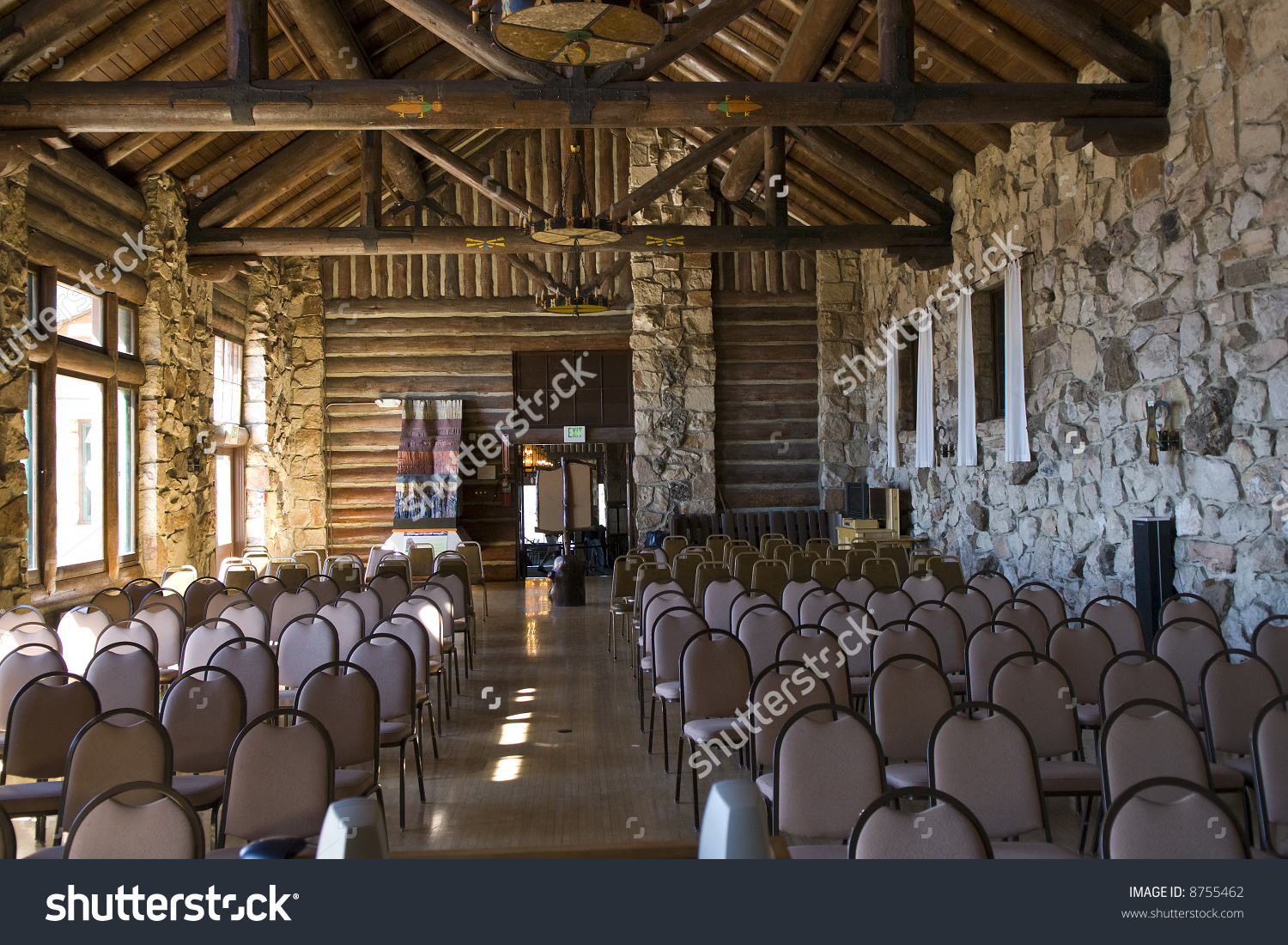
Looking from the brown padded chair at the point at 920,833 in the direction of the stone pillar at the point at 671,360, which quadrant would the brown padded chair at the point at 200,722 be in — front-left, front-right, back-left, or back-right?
front-left

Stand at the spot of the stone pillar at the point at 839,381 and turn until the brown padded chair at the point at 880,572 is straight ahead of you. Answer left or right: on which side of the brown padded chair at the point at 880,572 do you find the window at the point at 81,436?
right

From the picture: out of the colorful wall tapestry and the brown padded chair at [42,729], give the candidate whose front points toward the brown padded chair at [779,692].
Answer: the colorful wall tapestry

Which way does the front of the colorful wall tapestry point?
toward the camera

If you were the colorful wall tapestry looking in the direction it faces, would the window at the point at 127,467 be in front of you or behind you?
in front

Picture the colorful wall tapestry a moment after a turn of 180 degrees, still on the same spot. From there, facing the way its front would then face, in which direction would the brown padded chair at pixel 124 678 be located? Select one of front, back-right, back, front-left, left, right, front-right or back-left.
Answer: back
